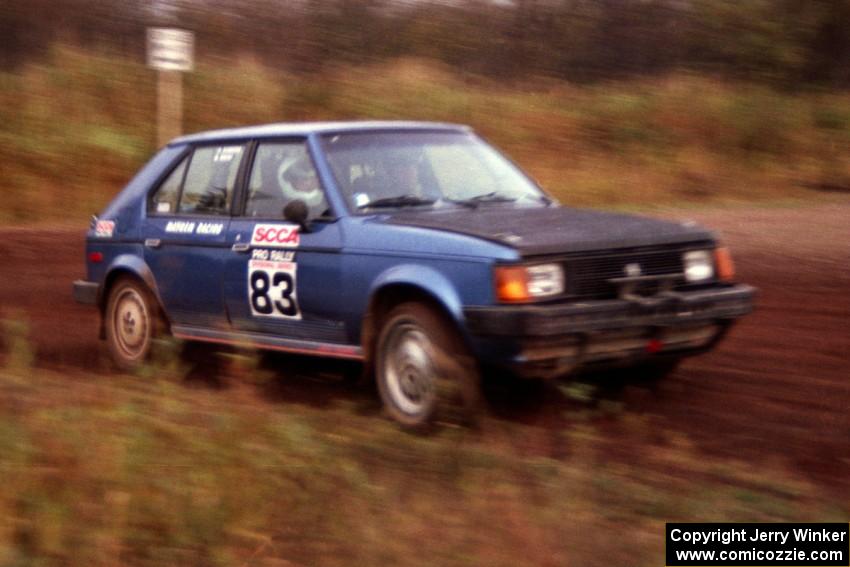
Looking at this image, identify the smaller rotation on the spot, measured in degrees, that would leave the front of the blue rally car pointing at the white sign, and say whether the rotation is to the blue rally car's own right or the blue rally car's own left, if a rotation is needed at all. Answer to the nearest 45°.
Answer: approximately 135° to the blue rally car's own left

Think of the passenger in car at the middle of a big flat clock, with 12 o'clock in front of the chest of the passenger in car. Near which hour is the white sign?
The white sign is roughly at 7 o'clock from the passenger in car.

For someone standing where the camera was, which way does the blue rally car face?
facing the viewer and to the right of the viewer
